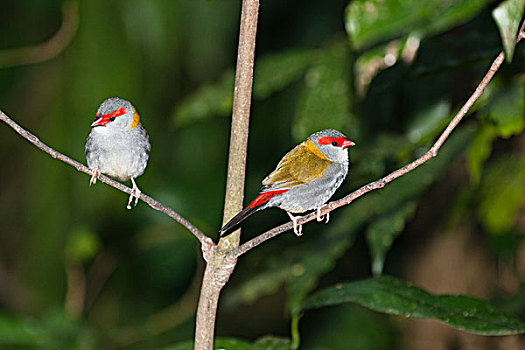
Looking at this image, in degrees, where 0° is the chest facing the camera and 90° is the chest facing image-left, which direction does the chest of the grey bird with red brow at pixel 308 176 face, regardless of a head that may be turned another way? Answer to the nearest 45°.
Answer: approximately 270°
